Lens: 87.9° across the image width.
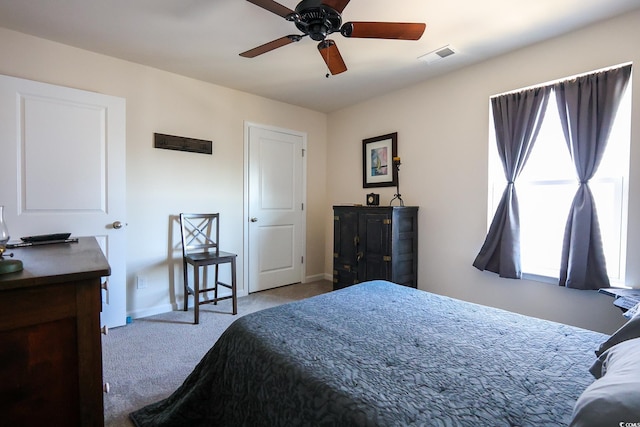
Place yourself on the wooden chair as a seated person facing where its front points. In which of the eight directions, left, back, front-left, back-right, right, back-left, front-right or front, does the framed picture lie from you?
front-left

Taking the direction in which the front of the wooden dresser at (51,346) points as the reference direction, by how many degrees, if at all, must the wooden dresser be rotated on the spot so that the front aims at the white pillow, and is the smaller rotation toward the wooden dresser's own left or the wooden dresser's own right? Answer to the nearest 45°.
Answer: approximately 45° to the wooden dresser's own right

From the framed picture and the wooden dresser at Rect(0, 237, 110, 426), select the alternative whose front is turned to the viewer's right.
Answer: the wooden dresser

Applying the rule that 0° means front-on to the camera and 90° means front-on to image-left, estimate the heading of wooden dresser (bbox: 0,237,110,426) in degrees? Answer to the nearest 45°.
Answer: approximately 270°

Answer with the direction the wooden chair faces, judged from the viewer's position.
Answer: facing the viewer and to the right of the viewer

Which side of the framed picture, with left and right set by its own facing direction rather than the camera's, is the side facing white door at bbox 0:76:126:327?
front

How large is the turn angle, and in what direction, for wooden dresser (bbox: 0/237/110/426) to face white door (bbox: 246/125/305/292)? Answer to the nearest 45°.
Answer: approximately 45° to its left

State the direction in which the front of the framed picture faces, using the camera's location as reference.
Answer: facing the viewer and to the left of the viewer

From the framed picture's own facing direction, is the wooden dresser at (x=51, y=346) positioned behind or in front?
in front

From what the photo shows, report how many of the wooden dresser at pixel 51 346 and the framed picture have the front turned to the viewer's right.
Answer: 1

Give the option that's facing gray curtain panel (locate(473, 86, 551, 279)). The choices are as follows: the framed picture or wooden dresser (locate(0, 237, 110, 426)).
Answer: the wooden dresser

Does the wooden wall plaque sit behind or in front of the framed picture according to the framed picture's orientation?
in front

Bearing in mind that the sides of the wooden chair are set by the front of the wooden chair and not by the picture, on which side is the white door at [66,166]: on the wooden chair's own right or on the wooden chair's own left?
on the wooden chair's own right

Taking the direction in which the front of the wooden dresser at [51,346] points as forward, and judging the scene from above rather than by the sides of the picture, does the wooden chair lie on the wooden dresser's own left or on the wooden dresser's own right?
on the wooden dresser's own left

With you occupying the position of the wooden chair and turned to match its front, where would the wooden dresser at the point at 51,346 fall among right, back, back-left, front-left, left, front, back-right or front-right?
front-right

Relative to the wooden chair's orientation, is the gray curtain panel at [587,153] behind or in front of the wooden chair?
in front
